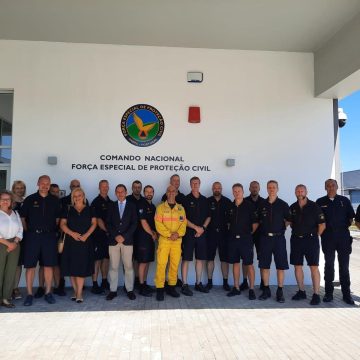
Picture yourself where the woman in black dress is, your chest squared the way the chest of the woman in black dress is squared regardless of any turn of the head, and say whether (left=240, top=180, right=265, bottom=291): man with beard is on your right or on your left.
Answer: on your left

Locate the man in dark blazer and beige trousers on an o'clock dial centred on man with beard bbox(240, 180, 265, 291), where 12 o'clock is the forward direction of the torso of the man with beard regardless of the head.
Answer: The man in dark blazer and beige trousers is roughly at 2 o'clock from the man with beard.

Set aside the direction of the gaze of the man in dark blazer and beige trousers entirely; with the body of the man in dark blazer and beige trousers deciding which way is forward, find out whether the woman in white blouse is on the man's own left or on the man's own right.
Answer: on the man's own right
